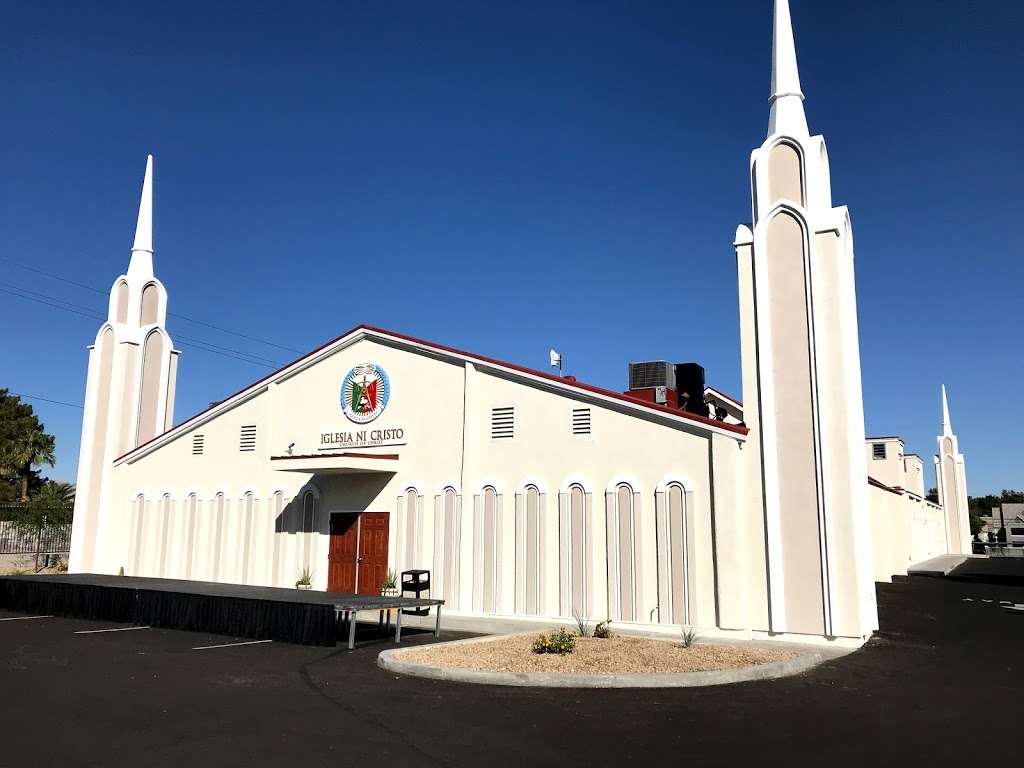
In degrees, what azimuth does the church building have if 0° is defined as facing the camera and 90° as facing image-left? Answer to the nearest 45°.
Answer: approximately 45°

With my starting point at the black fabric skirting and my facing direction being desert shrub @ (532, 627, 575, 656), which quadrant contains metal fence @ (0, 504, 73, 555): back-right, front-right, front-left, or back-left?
back-left

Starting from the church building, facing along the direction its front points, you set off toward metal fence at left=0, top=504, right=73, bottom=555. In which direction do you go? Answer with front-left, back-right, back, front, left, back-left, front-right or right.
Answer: right

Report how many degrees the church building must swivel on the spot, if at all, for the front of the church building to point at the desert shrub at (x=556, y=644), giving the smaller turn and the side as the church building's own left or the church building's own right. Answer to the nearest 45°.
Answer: approximately 45° to the church building's own left

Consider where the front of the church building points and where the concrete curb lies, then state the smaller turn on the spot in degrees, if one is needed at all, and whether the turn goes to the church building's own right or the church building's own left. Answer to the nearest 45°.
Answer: approximately 45° to the church building's own left
